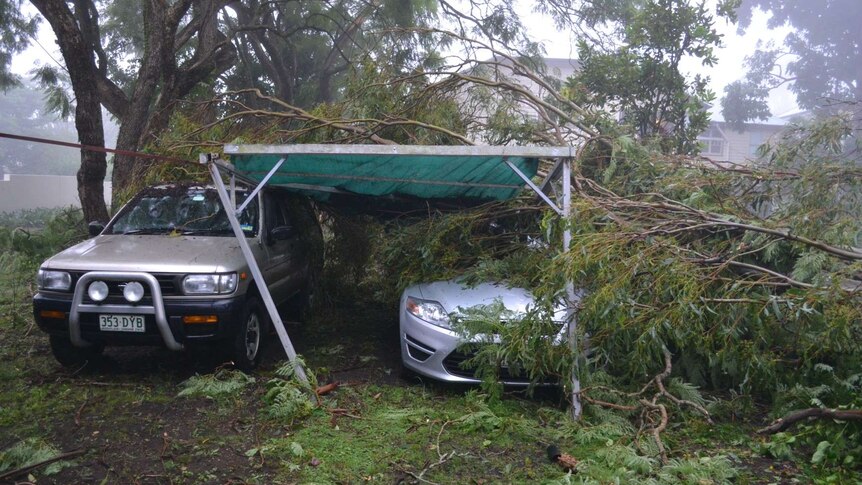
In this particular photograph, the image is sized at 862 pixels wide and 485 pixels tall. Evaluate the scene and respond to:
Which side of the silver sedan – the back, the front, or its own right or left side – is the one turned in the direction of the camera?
front

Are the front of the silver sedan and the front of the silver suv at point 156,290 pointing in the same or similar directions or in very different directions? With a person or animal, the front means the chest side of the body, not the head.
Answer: same or similar directions

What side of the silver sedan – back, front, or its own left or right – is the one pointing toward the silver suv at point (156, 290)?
right

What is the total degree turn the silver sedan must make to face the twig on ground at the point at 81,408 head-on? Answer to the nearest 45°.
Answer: approximately 90° to its right

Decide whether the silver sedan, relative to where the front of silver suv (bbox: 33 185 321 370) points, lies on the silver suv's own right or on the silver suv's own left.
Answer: on the silver suv's own left

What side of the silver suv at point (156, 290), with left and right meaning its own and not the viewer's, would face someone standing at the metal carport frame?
left

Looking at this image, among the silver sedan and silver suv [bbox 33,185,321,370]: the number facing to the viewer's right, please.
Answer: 0

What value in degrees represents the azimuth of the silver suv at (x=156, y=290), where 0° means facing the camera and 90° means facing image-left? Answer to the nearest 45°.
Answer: approximately 45°
